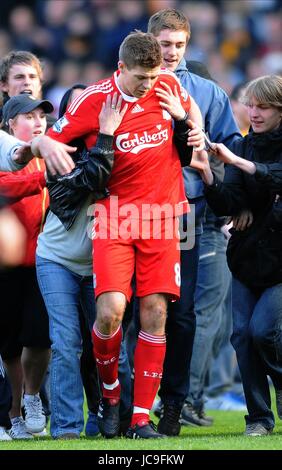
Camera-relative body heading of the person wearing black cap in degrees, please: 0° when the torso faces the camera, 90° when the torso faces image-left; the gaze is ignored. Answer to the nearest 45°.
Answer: approximately 315°

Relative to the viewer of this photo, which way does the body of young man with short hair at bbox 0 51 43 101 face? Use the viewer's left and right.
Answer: facing the viewer and to the right of the viewer

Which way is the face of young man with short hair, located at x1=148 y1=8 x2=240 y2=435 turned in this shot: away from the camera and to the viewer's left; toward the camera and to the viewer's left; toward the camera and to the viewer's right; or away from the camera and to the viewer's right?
toward the camera and to the viewer's left

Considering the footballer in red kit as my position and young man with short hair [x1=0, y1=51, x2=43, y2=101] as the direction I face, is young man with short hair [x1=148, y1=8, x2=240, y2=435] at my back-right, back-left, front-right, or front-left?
front-right

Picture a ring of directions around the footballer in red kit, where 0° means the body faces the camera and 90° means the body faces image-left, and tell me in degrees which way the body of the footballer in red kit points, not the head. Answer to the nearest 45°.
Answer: approximately 0°

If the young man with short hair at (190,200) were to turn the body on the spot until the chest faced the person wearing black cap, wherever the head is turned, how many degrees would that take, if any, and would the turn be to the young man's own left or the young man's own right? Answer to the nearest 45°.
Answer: approximately 45° to the young man's own right

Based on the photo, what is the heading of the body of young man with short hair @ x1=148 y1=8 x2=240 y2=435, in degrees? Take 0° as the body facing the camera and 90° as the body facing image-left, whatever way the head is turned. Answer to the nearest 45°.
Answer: approximately 45°
